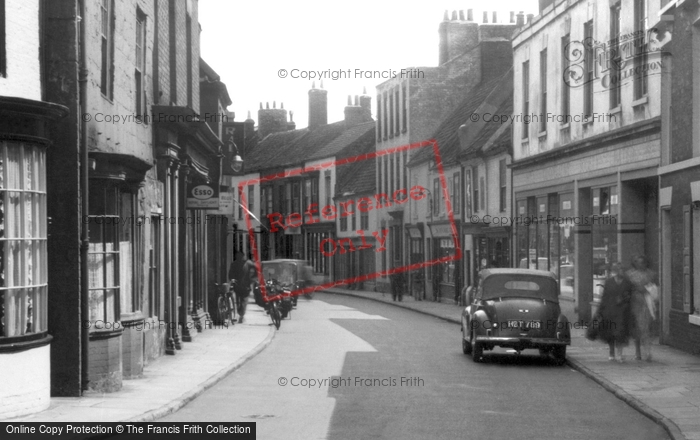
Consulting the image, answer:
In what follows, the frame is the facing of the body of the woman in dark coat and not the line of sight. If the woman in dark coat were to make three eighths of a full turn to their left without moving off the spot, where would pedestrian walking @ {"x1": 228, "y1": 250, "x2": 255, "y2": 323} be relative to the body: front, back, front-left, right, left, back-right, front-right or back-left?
left

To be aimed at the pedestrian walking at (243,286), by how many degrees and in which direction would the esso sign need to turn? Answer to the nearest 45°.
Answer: approximately 180°

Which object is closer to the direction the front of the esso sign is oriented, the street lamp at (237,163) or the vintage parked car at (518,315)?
the vintage parked car

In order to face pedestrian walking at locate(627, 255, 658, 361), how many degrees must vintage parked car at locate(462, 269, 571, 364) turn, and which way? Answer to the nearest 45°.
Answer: approximately 90° to its right

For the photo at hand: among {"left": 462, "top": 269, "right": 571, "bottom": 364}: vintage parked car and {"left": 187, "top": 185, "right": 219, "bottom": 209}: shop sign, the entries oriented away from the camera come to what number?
1

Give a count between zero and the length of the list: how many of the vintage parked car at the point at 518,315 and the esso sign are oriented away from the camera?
1

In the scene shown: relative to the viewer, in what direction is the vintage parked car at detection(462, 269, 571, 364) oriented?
away from the camera

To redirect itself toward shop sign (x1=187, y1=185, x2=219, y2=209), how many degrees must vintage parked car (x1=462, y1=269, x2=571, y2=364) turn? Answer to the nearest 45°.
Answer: approximately 45° to its left
